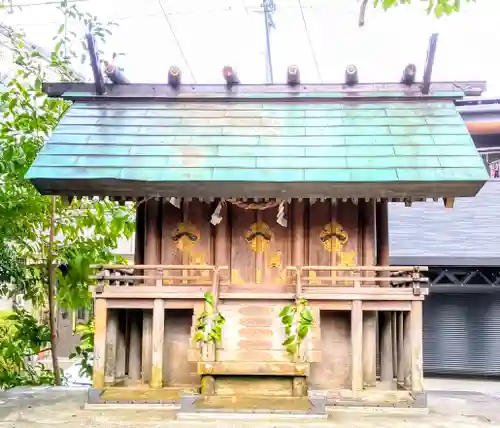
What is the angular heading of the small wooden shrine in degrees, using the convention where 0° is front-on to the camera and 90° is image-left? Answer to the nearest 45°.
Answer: approximately 0°

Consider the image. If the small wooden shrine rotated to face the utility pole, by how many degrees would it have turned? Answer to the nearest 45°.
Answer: approximately 180°

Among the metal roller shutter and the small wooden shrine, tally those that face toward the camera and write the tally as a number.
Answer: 2

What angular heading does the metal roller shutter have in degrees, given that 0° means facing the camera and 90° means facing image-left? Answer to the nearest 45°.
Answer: approximately 0°

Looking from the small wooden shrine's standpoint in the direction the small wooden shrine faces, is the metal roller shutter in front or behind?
behind

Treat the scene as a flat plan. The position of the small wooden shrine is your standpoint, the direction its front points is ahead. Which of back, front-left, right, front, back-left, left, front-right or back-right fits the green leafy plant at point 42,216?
back-right
